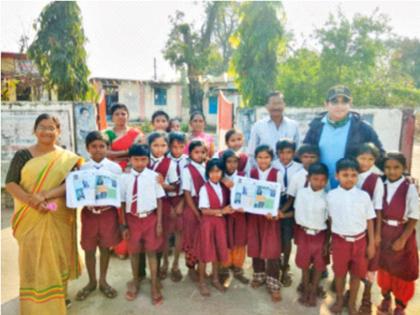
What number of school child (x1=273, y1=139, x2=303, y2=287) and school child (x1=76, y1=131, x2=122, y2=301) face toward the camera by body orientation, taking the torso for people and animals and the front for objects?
2

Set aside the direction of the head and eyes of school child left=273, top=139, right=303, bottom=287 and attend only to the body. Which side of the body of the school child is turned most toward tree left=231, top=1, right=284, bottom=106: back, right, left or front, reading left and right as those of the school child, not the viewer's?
back

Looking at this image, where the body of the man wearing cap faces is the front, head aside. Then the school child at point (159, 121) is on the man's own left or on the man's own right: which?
on the man's own right

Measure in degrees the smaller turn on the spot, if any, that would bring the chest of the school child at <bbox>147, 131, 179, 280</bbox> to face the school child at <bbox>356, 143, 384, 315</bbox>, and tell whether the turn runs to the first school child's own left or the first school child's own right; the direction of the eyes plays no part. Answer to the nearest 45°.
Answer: approximately 90° to the first school child's own left

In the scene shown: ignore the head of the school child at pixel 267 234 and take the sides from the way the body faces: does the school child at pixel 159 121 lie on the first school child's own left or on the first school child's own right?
on the first school child's own right

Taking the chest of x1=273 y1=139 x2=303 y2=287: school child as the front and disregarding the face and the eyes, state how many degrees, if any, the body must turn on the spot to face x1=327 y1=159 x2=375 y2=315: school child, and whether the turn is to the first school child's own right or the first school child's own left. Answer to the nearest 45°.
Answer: approximately 45° to the first school child's own left

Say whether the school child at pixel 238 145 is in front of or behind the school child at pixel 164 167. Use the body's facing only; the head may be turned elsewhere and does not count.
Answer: behind

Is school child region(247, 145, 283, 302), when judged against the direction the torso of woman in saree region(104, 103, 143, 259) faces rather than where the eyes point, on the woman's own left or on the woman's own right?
on the woman's own left
